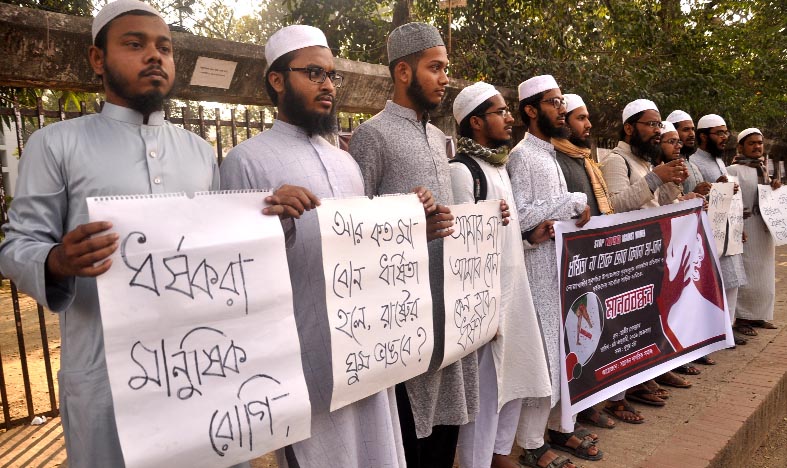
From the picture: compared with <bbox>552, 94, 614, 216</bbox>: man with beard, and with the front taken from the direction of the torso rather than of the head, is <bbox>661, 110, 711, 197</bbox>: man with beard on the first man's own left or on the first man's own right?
on the first man's own left

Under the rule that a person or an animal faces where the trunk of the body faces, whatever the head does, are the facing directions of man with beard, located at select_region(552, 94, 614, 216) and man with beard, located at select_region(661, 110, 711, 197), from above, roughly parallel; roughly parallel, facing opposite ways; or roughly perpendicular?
roughly parallel

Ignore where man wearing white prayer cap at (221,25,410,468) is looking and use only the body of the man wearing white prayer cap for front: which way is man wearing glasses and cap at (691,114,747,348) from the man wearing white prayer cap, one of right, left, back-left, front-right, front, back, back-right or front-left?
left

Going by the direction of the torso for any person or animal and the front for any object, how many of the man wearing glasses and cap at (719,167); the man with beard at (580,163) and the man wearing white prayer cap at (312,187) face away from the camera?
0

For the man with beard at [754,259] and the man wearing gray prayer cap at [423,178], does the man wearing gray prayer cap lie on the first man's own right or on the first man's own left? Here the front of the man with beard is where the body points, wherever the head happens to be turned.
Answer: on the first man's own right

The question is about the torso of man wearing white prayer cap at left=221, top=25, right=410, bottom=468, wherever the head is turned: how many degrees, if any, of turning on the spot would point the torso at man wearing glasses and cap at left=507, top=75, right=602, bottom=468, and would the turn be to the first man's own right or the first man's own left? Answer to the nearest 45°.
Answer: approximately 90° to the first man's own left

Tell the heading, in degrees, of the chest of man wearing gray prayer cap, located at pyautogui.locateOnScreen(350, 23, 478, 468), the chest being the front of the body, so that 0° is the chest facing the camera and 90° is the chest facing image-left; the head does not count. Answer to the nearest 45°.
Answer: approximately 315°

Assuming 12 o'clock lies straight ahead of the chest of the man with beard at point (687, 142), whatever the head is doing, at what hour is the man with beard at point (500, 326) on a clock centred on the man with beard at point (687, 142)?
the man with beard at point (500, 326) is roughly at 2 o'clock from the man with beard at point (687, 142).

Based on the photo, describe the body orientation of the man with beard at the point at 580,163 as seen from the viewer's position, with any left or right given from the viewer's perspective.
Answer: facing the viewer and to the right of the viewer

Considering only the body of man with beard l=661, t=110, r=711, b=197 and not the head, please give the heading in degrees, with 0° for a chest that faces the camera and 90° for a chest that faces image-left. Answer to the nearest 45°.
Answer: approximately 315°

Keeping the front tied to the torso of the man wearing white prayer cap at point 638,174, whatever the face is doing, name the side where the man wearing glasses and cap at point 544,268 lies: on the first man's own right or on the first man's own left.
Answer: on the first man's own right

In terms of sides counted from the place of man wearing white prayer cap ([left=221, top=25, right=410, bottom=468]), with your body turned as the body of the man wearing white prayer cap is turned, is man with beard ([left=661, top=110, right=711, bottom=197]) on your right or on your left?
on your left

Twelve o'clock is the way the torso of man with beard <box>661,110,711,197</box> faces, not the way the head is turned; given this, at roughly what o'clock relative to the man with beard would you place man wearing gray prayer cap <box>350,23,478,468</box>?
The man wearing gray prayer cap is roughly at 2 o'clock from the man with beard.
